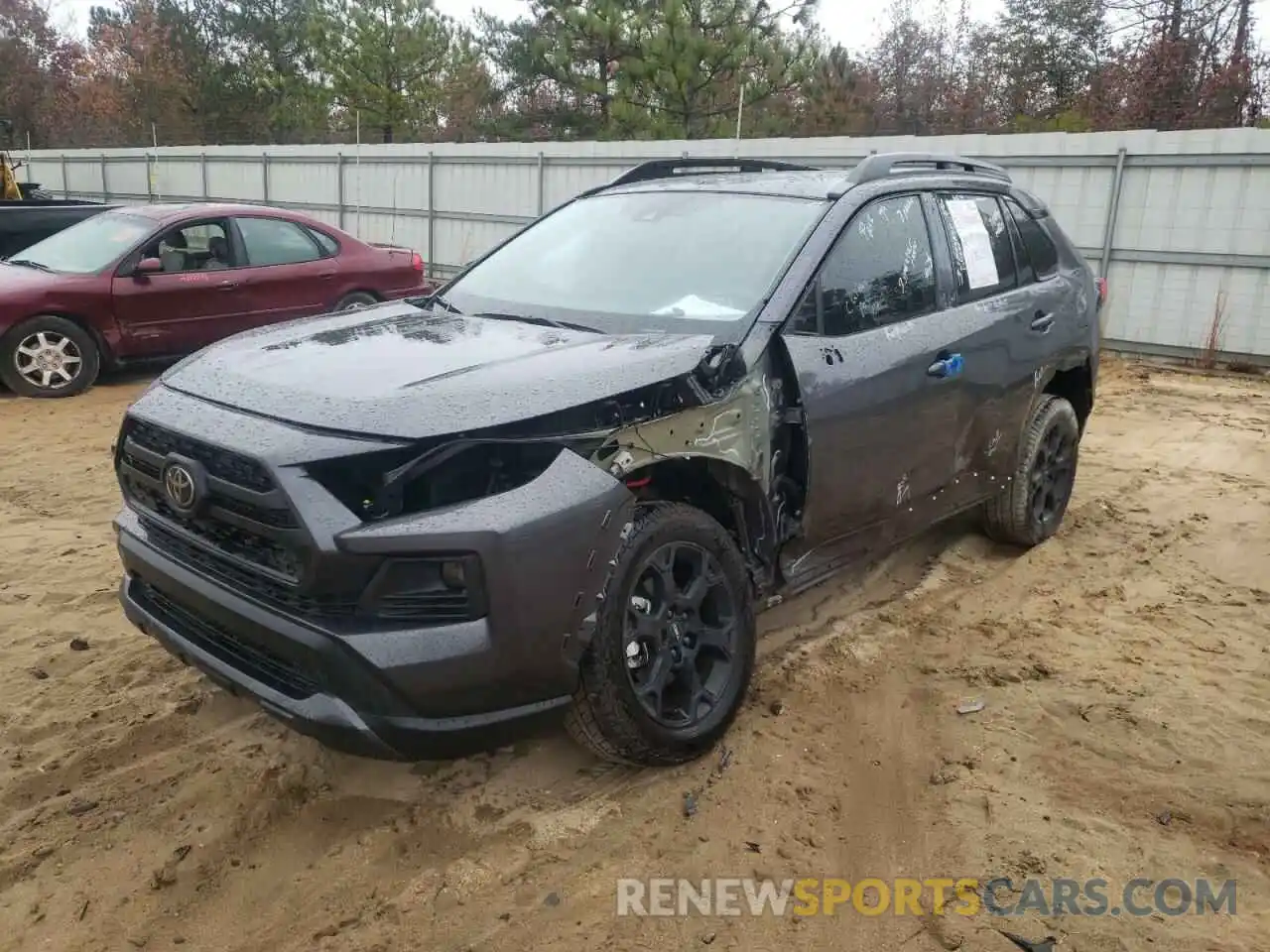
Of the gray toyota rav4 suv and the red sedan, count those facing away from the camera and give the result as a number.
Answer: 0

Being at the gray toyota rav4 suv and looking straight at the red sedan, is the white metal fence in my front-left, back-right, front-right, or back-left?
front-right

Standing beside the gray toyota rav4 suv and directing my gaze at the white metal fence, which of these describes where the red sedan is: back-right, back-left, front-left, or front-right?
front-left

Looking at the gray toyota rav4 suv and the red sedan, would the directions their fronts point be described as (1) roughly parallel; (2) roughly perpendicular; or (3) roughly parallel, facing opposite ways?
roughly parallel

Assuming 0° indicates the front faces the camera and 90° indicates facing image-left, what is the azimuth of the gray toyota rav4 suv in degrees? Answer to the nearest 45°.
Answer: approximately 45°

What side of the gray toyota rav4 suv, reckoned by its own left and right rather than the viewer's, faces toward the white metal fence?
back

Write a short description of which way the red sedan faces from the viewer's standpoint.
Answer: facing the viewer and to the left of the viewer

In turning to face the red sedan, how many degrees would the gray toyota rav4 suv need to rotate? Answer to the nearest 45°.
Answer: approximately 90° to its right
